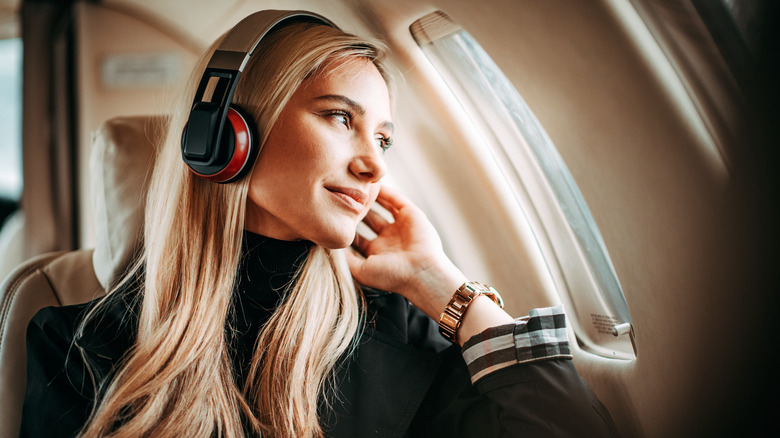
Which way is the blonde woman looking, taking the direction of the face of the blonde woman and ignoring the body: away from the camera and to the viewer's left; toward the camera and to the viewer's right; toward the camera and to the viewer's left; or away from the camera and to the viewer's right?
toward the camera and to the viewer's right

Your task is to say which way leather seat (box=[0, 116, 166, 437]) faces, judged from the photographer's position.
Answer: facing the viewer and to the right of the viewer
